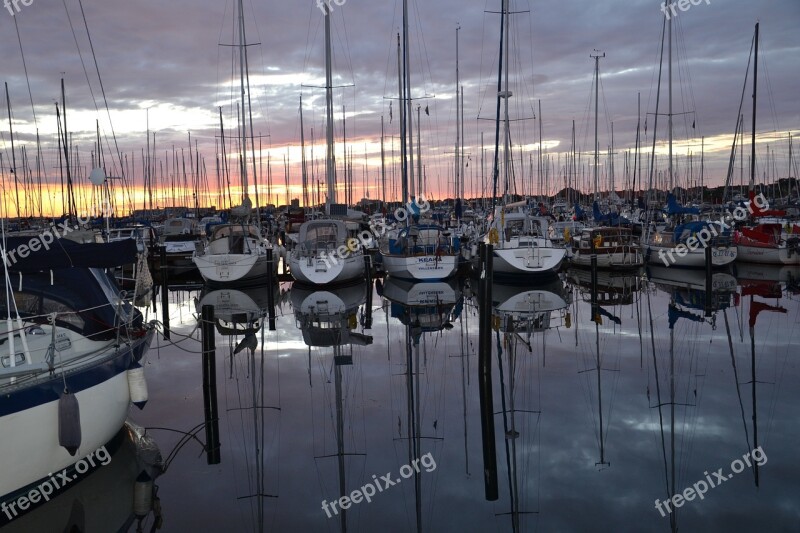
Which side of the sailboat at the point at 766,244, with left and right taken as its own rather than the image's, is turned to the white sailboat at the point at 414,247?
left

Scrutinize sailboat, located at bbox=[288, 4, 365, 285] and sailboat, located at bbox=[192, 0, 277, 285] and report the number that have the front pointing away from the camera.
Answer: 2

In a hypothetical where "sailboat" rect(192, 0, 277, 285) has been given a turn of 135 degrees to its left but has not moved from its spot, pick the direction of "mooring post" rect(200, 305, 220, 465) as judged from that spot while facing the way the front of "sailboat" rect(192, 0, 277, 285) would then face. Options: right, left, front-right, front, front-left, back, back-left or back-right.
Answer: front-left

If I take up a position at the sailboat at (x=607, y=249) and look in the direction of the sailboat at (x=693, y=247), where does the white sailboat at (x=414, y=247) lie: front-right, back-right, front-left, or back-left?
back-right

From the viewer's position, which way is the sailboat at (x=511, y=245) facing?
facing away from the viewer

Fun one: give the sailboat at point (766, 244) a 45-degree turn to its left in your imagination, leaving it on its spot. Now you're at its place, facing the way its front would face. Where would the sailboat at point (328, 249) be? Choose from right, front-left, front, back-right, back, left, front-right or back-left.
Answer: front-left

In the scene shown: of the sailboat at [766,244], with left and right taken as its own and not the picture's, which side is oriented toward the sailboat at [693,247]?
left

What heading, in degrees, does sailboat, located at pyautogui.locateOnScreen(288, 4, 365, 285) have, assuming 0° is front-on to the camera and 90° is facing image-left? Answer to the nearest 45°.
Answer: approximately 180°

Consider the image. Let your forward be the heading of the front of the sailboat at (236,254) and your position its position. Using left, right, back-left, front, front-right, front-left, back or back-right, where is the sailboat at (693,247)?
right

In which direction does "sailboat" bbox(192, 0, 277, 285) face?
away from the camera

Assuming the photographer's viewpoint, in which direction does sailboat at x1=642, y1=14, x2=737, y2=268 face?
facing away from the viewer and to the left of the viewer

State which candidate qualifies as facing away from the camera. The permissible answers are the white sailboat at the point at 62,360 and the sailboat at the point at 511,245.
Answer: the sailboat

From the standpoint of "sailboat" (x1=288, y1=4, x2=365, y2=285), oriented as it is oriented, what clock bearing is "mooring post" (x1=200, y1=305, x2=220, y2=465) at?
The mooring post is roughly at 6 o'clock from the sailboat.

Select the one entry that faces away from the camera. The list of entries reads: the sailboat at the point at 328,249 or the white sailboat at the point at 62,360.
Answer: the sailboat

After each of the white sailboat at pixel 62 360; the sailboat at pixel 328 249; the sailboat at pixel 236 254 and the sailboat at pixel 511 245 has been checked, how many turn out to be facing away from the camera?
3

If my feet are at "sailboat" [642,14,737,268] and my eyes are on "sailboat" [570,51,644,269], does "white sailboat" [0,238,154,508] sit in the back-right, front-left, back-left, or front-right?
front-left
